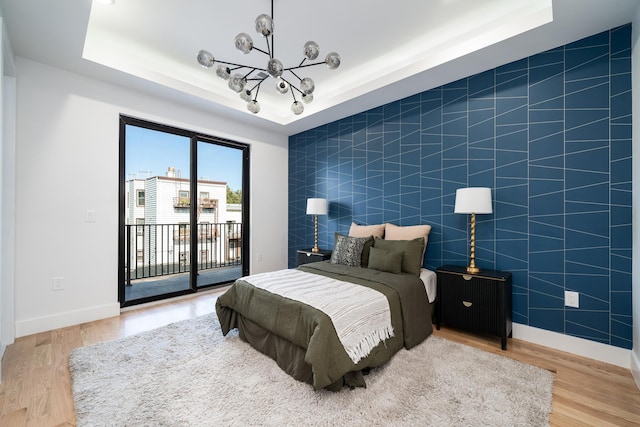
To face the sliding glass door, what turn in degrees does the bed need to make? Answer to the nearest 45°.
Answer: approximately 90° to its right

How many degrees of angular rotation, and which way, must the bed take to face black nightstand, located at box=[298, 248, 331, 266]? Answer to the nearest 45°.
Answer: approximately 135° to its right

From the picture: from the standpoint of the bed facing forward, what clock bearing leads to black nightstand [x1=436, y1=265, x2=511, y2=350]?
The black nightstand is roughly at 7 o'clock from the bed.

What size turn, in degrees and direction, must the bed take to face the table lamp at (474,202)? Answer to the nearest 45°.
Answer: approximately 135° to its left

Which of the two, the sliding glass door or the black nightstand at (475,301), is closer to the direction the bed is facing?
the sliding glass door

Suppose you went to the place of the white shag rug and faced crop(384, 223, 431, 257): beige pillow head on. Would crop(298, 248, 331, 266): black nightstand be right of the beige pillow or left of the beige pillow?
left

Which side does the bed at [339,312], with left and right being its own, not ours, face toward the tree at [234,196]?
right

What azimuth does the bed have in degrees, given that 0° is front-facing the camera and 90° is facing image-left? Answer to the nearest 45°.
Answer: approximately 45°
